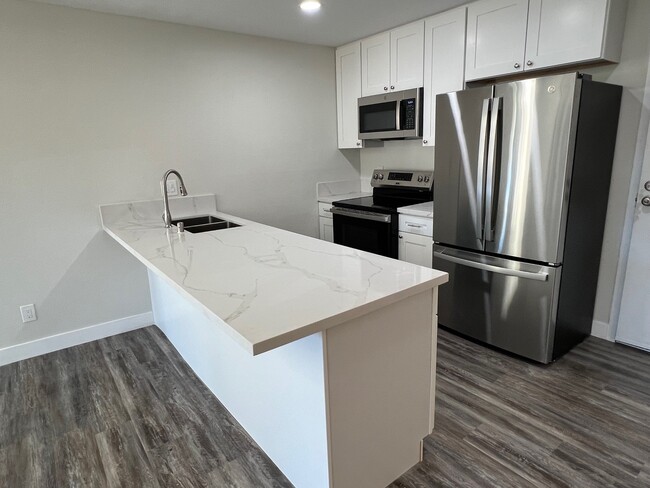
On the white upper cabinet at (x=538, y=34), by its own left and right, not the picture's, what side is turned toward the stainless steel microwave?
right

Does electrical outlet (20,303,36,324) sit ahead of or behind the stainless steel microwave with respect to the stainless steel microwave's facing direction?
ahead

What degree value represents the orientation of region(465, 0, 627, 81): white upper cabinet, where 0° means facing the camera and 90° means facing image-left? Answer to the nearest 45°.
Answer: approximately 45°

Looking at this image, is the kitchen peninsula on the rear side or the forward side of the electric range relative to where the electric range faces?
on the forward side

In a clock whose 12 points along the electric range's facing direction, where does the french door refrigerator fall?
The french door refrigerator is roughly at 9 o'clock from the electric range.

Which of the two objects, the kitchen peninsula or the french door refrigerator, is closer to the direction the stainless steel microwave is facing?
the kitchen peninsula

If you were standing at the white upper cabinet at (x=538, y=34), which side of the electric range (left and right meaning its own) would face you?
left

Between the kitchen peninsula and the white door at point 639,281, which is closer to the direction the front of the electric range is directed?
the kitchen peninsula
